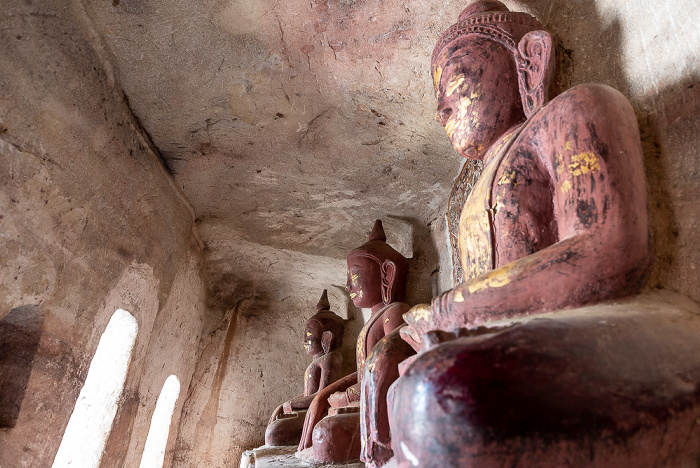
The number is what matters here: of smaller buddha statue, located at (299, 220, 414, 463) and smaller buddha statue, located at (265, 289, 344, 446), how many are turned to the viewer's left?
2

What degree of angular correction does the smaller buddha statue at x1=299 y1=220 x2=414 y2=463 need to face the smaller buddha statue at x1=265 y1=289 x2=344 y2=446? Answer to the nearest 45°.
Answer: approximately 90° to its right

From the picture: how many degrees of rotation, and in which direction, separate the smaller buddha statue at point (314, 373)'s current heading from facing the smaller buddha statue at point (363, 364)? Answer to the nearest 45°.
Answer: approximately 90° to its left

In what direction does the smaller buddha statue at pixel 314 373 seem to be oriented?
to the viewer's left

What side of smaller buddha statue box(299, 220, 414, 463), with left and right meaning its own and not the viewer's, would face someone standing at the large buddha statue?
left

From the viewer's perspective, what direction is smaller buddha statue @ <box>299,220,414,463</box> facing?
to the viewer's left
